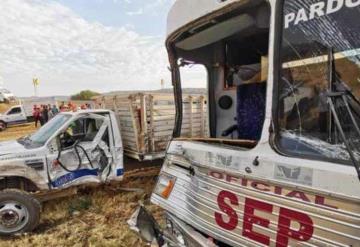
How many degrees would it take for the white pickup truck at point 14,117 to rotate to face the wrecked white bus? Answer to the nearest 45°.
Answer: approximately 90° to its left

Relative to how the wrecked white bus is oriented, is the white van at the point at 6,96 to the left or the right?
on its right

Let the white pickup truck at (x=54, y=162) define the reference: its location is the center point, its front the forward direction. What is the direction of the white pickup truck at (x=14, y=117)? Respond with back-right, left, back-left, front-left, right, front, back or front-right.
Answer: right

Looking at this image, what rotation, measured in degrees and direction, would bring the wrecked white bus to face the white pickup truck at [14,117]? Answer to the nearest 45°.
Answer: approximately 90° to its right

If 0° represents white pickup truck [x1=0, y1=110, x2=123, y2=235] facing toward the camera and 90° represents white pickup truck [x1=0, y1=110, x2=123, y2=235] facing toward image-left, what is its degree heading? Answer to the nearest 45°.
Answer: approximately 90°

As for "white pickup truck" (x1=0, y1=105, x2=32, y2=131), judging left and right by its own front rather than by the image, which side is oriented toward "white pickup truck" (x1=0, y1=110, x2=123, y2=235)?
left

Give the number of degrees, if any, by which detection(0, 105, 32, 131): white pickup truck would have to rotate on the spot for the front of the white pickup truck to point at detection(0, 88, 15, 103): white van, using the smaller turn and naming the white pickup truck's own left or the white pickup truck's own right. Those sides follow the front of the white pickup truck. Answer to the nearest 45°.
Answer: approximately 90° to the white pickup truck's own right

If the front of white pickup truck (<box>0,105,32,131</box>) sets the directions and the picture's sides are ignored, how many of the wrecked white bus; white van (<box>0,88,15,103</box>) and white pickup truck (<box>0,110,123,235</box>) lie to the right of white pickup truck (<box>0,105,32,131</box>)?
1

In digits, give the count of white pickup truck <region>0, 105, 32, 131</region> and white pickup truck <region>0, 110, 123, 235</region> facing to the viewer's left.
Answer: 2
